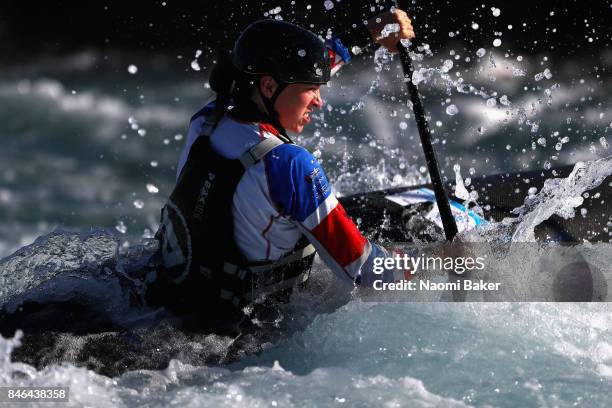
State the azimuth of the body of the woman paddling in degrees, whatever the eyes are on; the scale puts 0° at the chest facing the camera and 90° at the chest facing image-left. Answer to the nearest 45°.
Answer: approximately 225°

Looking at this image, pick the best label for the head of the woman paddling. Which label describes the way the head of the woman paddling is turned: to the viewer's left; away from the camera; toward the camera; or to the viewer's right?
to the viewer's right
